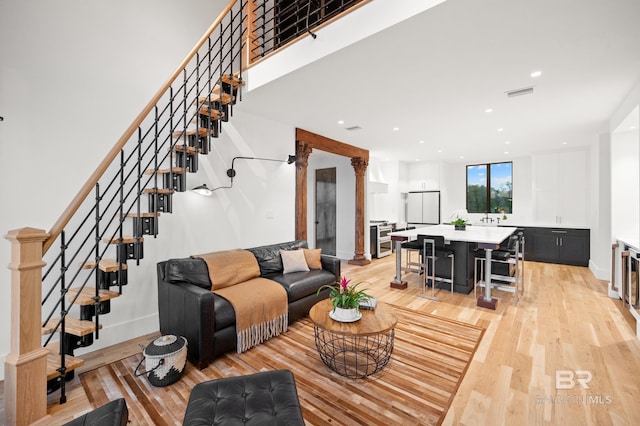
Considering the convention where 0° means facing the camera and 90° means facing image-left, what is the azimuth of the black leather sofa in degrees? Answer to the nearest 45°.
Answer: approximately 315°

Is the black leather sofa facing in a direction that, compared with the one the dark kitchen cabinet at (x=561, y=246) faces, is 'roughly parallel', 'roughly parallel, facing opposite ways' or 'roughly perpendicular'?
roughly perpendicular

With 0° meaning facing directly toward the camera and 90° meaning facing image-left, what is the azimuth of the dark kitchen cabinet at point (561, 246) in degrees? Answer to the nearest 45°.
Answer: approximately 0°

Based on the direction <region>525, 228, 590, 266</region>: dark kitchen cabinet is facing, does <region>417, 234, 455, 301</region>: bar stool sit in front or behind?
in front

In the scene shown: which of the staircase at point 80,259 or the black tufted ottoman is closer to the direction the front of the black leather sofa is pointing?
the black tufted ottoman

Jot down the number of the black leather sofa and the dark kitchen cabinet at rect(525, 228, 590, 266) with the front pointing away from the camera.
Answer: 0

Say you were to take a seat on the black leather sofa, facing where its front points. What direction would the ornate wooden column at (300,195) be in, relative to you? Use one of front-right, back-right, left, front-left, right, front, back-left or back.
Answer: left

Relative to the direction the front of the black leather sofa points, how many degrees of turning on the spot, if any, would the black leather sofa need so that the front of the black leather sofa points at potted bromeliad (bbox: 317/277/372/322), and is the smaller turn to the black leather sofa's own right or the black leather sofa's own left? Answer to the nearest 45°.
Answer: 0° — it already faces it

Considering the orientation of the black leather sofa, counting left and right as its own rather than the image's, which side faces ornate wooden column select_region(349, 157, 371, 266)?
left
